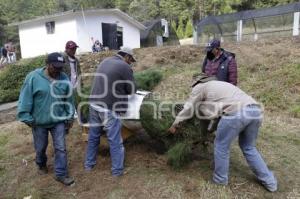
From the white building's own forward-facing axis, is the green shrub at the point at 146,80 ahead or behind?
ahead

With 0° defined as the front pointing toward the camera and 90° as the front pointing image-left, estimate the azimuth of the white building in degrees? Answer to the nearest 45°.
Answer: approximately 315°

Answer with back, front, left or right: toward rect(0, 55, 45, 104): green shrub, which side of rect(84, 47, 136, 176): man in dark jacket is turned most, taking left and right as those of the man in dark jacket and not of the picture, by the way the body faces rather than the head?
left

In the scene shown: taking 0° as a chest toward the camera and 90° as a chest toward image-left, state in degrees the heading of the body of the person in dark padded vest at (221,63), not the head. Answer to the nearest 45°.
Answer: approximately 45°

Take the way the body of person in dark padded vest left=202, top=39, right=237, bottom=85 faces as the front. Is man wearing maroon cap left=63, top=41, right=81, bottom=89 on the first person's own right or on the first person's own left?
on the first person's own right

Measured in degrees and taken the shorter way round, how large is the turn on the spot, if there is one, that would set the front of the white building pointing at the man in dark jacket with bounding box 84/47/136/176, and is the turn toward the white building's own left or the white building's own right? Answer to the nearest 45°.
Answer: approximately 45° to the white building's own right

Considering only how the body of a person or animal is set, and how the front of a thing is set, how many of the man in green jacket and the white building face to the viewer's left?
0

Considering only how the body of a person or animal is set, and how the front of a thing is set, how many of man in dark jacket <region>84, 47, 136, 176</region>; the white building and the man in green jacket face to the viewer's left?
0

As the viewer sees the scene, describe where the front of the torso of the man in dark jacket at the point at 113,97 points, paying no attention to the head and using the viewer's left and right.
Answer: facing away from the viewer and to the right of the viewer

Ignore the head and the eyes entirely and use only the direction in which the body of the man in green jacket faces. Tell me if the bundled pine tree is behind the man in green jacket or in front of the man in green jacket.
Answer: in front

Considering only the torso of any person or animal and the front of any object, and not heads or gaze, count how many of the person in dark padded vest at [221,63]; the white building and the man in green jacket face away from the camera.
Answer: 0
